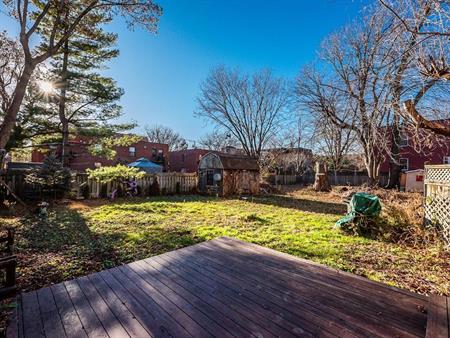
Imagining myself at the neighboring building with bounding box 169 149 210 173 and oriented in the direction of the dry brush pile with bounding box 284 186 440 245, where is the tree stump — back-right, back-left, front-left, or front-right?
front-left

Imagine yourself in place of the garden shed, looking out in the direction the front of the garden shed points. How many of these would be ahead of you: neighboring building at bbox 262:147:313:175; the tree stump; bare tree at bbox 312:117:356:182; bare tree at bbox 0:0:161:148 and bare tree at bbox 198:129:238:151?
1

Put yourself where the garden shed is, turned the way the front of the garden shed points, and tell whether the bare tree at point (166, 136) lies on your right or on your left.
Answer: on your right

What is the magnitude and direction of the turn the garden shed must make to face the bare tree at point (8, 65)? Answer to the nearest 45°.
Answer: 0° — it already faces it

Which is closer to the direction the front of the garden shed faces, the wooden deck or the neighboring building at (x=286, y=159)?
the wooden deck

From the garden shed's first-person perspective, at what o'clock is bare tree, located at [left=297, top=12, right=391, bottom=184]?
The bare tree is roughly at 8 o'clock from the garden shed.

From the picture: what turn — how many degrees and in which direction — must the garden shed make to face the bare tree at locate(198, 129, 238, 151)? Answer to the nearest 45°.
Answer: approximately 135° to its right

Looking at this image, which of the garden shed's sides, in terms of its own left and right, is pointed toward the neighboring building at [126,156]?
right

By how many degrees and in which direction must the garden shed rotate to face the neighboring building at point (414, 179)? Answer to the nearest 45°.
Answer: approximately 135° to its left

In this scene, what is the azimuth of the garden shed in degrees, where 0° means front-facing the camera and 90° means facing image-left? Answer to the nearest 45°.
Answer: approximately 45°

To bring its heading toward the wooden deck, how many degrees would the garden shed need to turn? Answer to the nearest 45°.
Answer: approximately 45° to its left

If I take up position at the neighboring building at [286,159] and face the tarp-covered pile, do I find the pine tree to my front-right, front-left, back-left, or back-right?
front-right

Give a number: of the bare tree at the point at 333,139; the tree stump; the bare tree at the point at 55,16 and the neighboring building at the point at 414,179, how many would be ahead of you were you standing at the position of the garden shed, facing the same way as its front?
1

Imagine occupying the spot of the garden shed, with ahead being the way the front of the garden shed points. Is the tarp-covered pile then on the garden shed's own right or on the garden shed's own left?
on the garden shed's own left

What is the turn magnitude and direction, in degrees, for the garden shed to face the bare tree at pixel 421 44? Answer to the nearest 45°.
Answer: approximately 45° to its left

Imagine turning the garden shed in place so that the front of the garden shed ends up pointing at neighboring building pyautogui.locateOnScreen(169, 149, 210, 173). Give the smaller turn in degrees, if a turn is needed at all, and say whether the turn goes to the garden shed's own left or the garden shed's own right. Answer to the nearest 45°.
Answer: approximately 135° to the garden shed's own right
